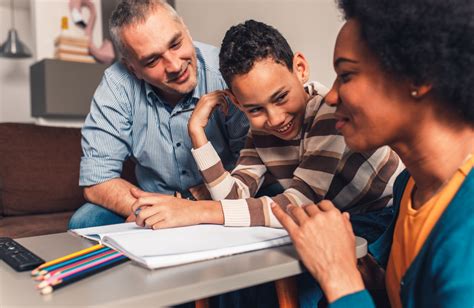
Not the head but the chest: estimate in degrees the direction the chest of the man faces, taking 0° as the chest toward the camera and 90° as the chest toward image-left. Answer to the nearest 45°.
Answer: approximately 315°

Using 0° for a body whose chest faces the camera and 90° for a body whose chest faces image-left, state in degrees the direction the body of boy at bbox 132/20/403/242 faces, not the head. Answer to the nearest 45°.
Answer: approximately 45°

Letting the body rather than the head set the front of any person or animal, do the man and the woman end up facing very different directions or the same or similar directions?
very different directions

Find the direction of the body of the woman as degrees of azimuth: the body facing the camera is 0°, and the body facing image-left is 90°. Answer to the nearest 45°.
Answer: approximately 90°

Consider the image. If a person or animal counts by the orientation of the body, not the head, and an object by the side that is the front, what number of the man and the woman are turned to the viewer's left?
1

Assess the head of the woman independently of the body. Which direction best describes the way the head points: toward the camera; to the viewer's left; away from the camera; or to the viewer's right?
to the viewer's left

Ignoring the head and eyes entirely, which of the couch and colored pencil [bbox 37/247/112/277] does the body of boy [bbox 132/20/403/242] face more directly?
the colored pencil

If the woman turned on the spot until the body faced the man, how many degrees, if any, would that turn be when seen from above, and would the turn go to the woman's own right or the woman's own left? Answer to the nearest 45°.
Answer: approximately 45° to the woman's own right
